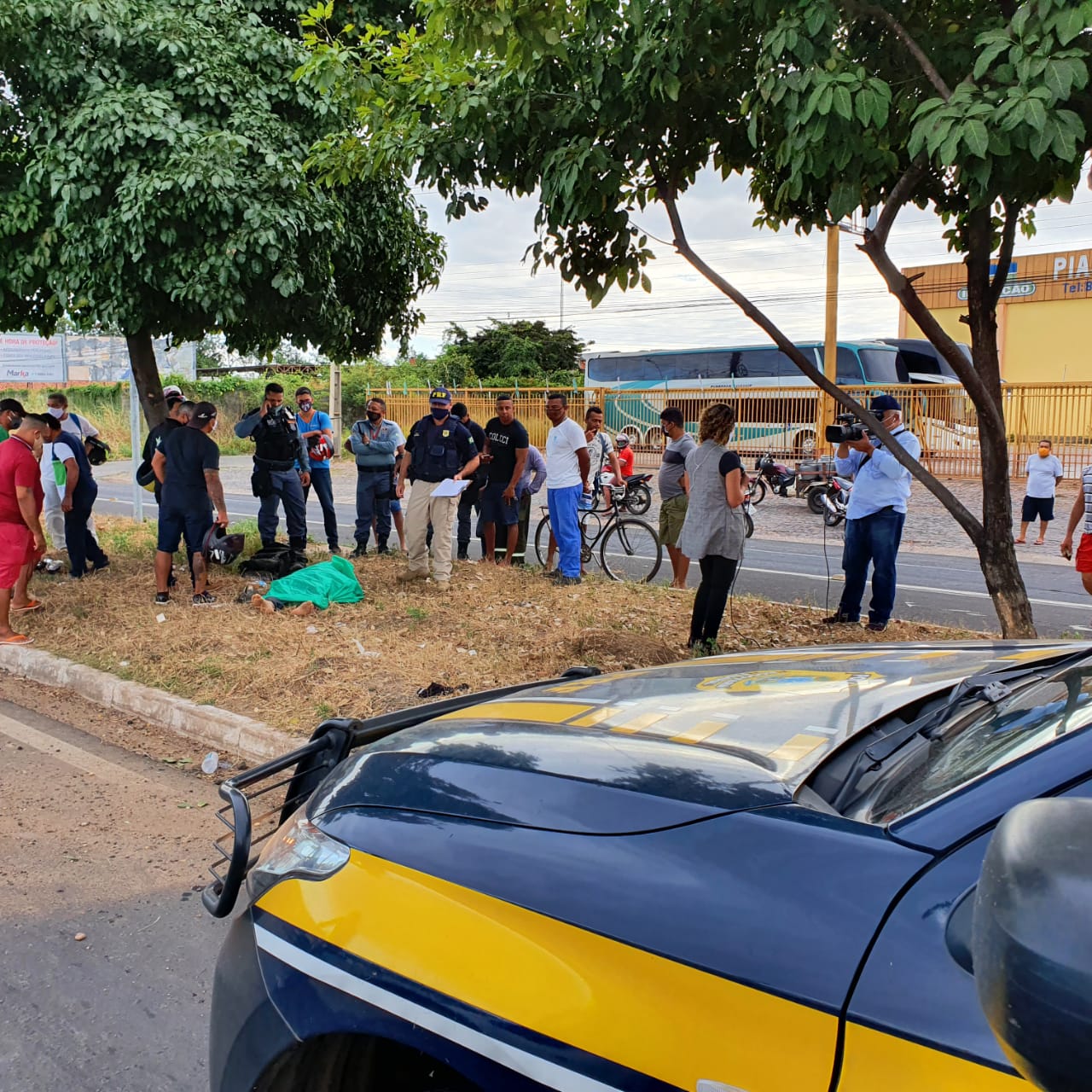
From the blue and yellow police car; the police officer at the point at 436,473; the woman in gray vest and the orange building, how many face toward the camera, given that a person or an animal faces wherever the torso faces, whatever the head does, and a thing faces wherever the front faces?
2

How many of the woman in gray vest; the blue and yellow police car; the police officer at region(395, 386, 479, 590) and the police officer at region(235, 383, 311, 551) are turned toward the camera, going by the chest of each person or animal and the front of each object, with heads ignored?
2

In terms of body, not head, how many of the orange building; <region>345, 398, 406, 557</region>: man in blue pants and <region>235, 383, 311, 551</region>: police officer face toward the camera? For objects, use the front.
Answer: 3

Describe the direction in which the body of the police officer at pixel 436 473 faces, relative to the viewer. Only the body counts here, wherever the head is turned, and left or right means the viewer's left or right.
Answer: facing the viewer

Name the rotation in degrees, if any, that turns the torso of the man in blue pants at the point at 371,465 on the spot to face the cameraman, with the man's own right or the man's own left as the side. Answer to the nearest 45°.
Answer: approximately 45° to the man's own left

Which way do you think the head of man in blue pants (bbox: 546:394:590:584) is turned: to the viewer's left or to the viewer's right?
to the viewer's left

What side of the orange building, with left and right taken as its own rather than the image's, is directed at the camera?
front

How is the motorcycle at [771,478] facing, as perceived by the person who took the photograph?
facing the viewer and to the left of the viewer

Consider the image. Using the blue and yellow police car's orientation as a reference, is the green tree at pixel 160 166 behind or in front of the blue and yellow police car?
in front

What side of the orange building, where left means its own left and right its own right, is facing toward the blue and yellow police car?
front

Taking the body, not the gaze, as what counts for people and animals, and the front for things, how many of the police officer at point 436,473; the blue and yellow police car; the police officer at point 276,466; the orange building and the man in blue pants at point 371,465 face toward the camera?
4

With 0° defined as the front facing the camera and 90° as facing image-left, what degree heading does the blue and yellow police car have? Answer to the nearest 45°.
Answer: approximately 135°

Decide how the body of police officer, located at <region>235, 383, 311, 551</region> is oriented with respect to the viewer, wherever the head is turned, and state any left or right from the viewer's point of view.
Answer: facing the viewer

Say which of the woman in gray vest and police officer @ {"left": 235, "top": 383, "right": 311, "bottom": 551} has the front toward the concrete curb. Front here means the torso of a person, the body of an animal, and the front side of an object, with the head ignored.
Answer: the police officer
